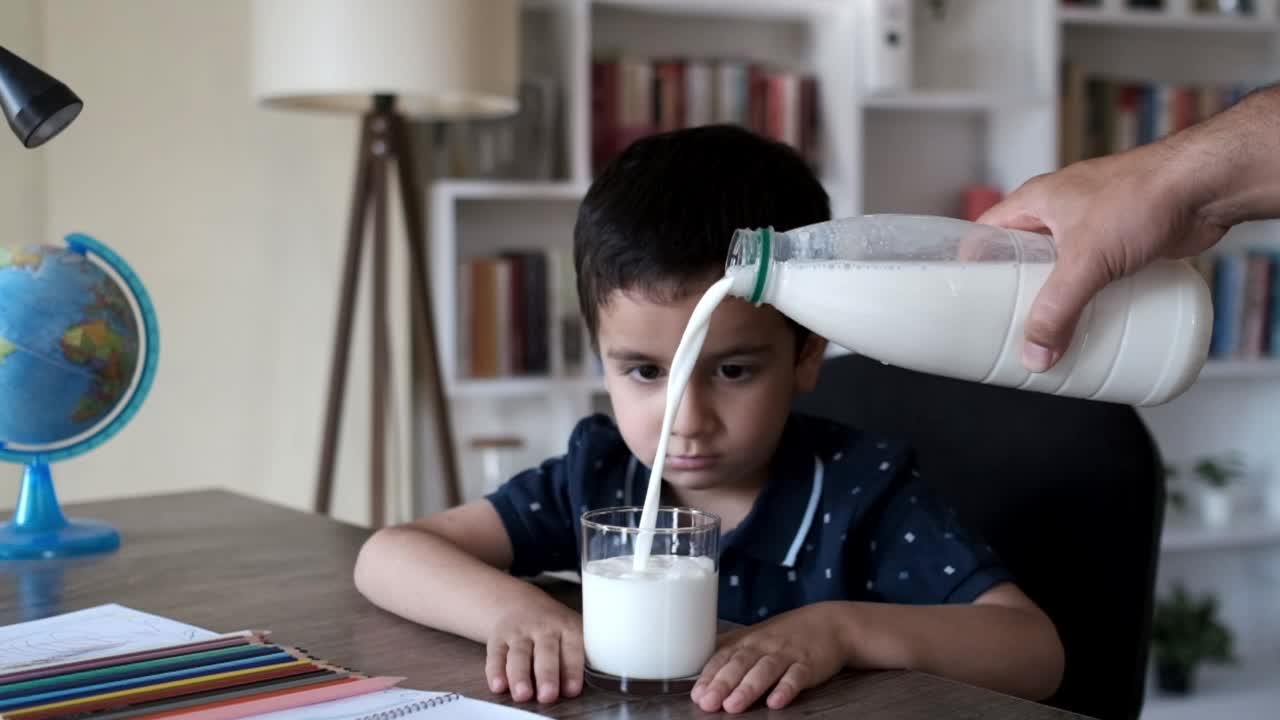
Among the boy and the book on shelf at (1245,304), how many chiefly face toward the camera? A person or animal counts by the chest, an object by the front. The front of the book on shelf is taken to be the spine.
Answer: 2

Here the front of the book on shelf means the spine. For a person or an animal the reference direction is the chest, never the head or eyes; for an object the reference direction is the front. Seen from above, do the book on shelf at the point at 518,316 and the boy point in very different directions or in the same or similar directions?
same or similar directions

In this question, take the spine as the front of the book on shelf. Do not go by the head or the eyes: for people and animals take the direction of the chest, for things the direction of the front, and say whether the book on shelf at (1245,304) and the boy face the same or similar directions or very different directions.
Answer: same or similar directions

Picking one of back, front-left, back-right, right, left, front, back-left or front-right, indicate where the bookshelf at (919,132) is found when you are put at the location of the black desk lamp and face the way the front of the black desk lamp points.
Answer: left

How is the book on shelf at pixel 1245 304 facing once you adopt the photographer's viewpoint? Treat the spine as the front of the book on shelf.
facing the viewer

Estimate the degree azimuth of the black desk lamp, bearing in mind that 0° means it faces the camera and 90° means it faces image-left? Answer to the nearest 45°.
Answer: approximately 315°

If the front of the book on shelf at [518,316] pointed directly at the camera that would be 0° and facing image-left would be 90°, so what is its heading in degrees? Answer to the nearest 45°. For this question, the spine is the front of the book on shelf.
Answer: approximately 0°

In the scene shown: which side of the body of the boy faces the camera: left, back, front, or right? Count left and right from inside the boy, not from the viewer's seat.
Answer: front

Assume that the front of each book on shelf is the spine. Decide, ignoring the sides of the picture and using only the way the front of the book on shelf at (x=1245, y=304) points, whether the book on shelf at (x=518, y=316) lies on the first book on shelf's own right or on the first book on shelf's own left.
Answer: on the first book on shelf's own right

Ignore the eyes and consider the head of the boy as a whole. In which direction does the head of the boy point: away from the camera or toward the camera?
toward the camera
